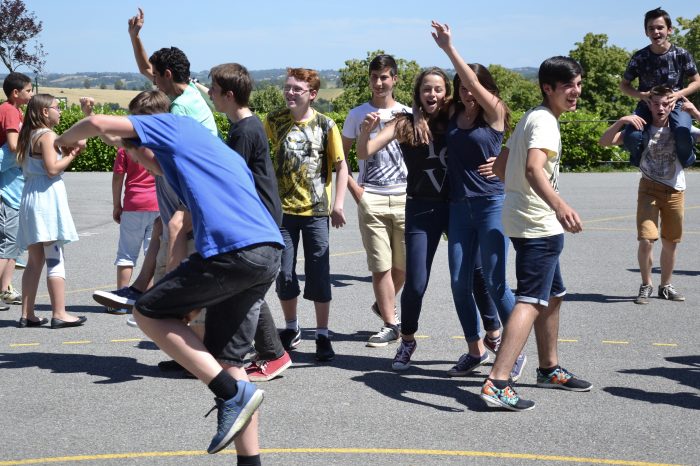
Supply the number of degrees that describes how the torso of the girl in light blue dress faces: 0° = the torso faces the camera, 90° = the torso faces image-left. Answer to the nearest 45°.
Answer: approximately 270°

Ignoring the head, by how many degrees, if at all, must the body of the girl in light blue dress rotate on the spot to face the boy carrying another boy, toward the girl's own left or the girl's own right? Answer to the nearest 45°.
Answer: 0° — they already face them

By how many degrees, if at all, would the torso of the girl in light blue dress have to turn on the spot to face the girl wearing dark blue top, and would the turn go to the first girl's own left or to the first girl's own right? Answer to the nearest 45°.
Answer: approximately 45° to the first girl's own right

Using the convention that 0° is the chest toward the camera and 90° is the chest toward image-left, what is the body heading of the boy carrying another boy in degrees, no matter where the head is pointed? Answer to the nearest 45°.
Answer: approximately 0°
